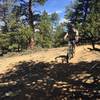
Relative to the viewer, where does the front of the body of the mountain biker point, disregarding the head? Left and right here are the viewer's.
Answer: facing the viewer
